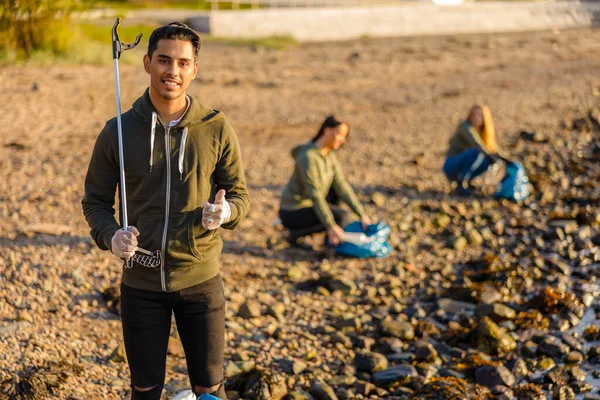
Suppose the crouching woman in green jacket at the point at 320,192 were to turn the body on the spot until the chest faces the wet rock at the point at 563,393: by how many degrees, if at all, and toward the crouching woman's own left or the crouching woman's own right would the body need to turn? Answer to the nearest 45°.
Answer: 0° — they already face it

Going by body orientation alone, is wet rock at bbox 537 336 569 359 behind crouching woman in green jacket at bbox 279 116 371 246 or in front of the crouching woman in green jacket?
in front

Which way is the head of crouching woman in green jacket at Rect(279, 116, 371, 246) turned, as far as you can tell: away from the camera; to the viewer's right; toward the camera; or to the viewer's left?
to the viewer's right

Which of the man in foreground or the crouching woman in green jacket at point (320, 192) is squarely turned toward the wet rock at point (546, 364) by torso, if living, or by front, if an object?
the crouching woman in green jacket

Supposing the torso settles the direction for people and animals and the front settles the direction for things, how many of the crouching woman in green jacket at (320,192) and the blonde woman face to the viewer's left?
0

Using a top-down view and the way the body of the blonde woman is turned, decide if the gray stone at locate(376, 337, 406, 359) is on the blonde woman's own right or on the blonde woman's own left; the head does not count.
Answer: on the blonde woman's own right

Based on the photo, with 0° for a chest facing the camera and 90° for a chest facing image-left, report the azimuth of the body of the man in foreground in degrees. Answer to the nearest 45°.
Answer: approximately 0°

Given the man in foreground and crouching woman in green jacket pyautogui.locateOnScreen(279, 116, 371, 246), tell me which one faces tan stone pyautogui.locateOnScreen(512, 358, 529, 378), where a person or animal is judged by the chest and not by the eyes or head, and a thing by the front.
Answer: the crouching woman in green jacket

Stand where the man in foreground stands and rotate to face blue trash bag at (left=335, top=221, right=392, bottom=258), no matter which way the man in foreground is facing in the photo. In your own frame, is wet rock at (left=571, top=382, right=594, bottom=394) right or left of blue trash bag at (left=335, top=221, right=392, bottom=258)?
right

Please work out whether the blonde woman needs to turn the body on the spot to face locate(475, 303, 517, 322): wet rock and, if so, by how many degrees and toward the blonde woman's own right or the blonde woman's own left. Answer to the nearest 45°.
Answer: approximately 45° to the blonde woman's own right
